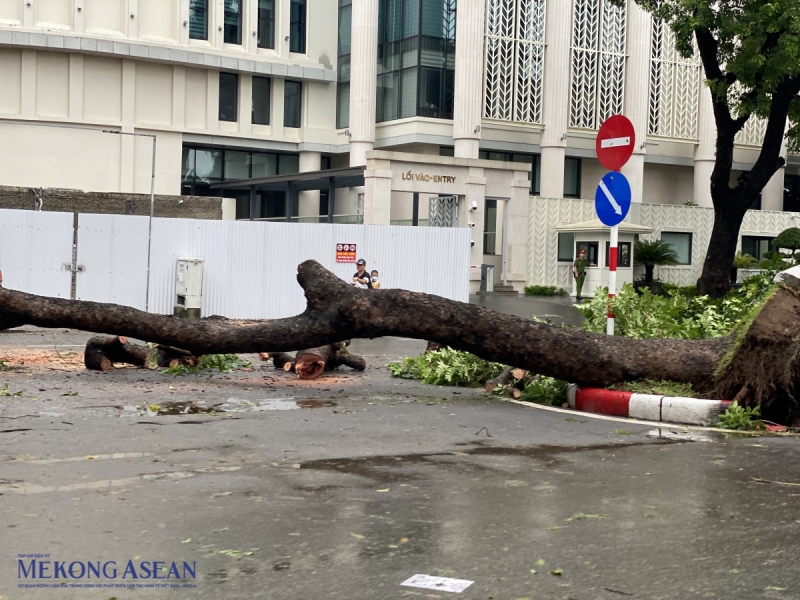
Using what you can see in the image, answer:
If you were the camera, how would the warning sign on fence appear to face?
facing the viewer

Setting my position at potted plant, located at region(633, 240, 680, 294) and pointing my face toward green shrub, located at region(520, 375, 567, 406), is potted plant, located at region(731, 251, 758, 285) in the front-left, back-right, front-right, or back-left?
back-left

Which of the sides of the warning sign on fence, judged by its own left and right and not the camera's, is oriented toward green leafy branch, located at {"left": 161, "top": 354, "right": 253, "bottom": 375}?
front

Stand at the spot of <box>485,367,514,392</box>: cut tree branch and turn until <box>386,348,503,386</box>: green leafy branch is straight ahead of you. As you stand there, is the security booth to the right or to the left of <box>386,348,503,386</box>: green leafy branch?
right

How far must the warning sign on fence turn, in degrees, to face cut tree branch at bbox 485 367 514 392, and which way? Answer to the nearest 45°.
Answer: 0° — it already faces it

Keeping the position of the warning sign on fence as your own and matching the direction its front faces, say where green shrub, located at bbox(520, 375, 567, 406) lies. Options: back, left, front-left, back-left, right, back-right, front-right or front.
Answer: front

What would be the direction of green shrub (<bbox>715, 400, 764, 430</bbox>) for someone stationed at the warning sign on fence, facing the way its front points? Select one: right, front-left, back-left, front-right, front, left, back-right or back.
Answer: front

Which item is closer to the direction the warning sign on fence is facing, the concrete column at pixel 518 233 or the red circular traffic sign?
the red circular traffic sign

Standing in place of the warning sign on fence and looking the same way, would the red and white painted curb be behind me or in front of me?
in front

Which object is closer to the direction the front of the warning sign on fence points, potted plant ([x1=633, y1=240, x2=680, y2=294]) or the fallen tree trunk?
the fallen tree trunk

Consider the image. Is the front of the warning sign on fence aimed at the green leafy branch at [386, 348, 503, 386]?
yes

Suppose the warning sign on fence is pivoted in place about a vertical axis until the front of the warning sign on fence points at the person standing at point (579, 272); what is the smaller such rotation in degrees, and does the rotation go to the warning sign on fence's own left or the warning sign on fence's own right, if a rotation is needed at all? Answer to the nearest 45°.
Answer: approximately 135° to the warning sign on fence's own left

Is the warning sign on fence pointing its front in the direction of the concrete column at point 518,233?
no

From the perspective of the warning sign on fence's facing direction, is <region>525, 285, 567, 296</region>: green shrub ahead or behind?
behind
